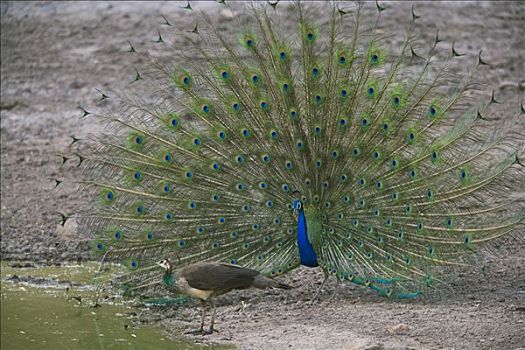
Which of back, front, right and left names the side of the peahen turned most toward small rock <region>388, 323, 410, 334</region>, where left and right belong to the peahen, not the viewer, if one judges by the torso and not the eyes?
back

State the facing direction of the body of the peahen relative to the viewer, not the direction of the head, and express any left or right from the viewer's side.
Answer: facing to the left of the viewer

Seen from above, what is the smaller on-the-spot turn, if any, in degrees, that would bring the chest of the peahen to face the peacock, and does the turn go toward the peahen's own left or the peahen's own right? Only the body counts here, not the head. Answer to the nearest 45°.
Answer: approximately 135° to the peahen's own right
